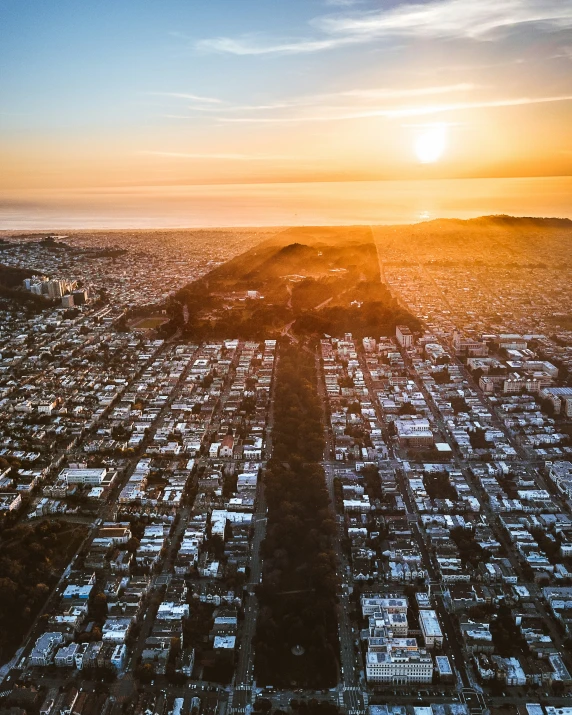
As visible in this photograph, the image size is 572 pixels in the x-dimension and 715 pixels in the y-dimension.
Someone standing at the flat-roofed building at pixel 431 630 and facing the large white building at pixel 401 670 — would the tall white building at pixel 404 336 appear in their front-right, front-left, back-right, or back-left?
back-right

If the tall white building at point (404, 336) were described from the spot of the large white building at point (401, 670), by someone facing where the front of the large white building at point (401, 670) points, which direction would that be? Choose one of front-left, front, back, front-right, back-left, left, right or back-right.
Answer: back

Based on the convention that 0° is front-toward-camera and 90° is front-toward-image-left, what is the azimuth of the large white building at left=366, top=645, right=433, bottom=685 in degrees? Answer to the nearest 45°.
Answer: approximately 0°

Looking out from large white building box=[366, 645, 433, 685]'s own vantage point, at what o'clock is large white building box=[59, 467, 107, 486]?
large white building box=[59, 467, 107, 486] is roughly at 4 o'clock from large white building box=[366, 645, 433, 685].

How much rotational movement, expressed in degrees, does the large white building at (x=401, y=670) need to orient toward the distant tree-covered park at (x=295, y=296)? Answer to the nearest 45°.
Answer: approximately 180°
